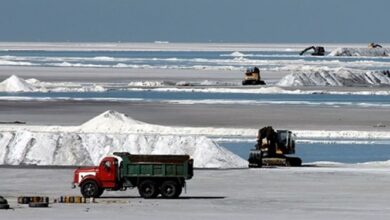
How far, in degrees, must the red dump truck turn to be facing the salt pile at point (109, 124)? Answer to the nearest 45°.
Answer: approximately 90° to its right

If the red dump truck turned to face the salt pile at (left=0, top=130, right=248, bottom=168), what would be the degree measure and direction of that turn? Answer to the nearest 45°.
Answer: approximately 90° to its right

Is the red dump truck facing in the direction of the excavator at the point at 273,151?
no

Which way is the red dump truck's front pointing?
to the viewer's left

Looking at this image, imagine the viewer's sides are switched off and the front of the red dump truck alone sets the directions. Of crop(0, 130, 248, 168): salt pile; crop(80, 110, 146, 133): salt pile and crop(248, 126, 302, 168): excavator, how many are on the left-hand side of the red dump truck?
0
